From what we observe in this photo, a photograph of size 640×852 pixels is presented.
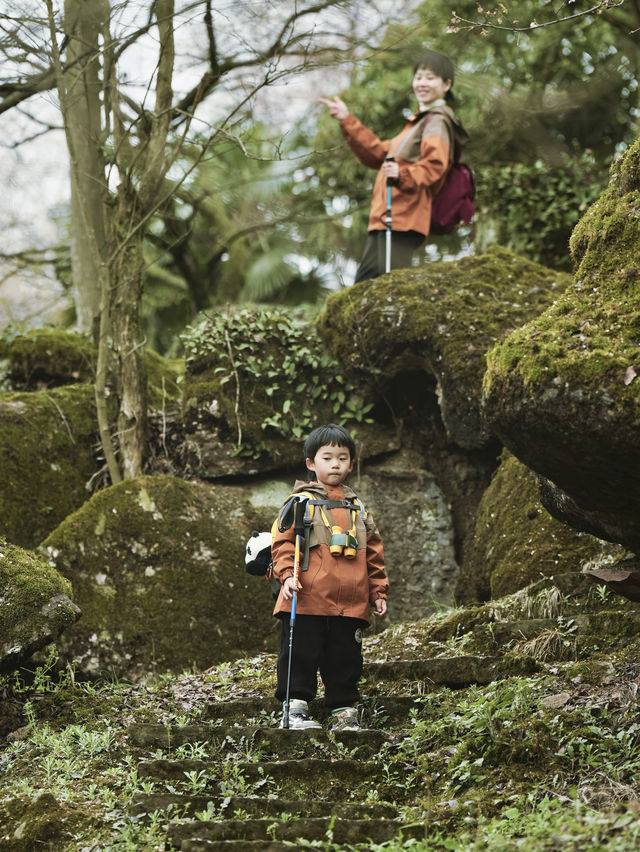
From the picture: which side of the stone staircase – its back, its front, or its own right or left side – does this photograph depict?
front

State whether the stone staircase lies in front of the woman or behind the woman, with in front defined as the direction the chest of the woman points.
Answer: in front

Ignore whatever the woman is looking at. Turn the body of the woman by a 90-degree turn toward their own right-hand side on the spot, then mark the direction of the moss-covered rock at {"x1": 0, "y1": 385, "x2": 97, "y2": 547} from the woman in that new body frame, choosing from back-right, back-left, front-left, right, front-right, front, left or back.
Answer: front-left

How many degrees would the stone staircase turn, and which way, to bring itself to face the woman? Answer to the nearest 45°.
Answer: approximately 180°

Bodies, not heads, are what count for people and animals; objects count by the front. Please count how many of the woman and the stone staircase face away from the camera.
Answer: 0

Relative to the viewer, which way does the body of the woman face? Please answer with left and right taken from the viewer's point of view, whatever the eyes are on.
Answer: facing the viewer and to the left of the viewer

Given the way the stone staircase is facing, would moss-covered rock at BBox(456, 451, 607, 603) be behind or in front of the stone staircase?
behind

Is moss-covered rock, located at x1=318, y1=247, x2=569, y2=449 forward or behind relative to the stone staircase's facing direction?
behind

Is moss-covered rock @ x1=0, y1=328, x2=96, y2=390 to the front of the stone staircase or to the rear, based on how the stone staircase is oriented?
to the rear
